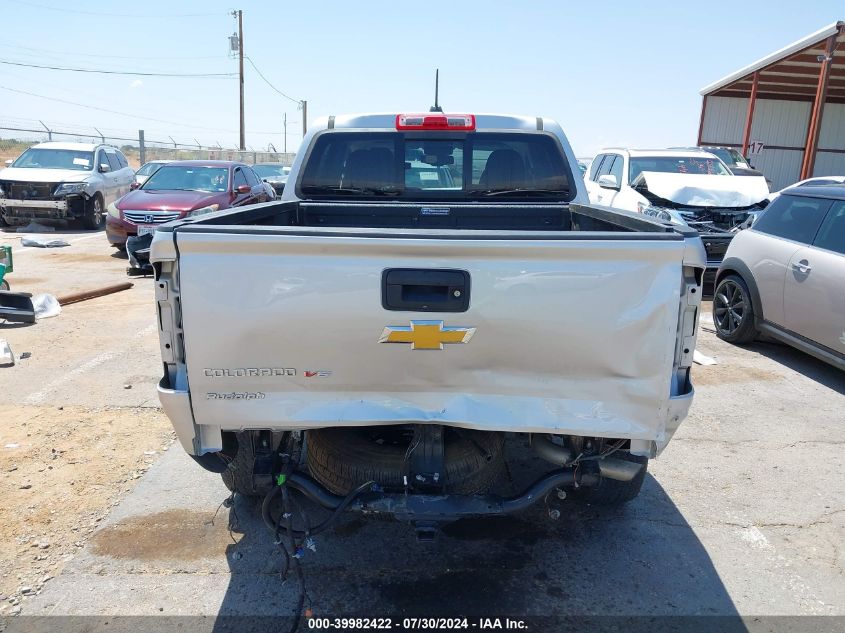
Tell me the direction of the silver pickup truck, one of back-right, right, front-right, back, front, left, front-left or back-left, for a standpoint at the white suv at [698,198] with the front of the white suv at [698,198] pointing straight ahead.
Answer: front-right

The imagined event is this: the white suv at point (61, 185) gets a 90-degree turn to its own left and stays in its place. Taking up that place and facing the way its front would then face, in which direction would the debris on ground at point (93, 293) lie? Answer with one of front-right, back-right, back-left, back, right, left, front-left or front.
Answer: front-right

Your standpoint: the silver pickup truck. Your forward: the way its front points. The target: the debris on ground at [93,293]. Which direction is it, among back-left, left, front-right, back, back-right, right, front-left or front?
front-left

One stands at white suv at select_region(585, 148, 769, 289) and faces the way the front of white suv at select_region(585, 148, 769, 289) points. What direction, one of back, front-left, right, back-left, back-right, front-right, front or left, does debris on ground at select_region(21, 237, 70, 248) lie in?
back-right

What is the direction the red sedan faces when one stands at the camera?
facing the viewer and to the left of the viewer

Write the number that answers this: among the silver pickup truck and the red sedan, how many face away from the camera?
1

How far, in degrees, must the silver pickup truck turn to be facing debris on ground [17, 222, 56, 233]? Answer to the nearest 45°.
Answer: approximately 45° to its left

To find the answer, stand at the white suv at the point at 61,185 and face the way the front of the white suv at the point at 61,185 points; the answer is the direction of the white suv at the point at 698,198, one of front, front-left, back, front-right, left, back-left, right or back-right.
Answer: left

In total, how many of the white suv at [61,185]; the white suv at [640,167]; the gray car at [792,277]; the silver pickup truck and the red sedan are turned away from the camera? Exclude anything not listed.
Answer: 1

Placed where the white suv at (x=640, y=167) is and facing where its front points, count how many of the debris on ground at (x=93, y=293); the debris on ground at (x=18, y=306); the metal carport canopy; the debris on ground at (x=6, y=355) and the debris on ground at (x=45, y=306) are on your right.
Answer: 4

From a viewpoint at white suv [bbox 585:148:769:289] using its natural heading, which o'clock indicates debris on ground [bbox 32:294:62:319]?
The debris on ground is roughly at 3 o'clock from the white suv.

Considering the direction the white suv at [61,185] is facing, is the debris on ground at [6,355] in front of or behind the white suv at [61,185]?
in front

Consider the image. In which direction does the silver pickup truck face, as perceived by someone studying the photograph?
facing away from the viewer

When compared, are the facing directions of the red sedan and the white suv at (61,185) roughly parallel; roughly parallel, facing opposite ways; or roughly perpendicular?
roughly parallel

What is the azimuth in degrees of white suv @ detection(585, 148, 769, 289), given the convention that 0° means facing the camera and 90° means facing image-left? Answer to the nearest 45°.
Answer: approximately 315°

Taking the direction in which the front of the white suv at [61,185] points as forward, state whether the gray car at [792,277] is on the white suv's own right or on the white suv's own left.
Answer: on the white suv's own left

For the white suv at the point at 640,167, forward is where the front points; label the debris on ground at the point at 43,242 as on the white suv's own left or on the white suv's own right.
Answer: on the white suv's own right

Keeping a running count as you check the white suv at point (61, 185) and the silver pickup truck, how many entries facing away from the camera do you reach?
1

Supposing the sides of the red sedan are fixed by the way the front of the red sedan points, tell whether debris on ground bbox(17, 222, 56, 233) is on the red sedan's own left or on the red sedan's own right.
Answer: on the red sedan's own right

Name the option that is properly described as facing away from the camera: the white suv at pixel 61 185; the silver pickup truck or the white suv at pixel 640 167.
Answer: the silver pickup truck

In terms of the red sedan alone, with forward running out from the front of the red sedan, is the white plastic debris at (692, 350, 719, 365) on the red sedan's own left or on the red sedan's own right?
on the red sedan's own left
